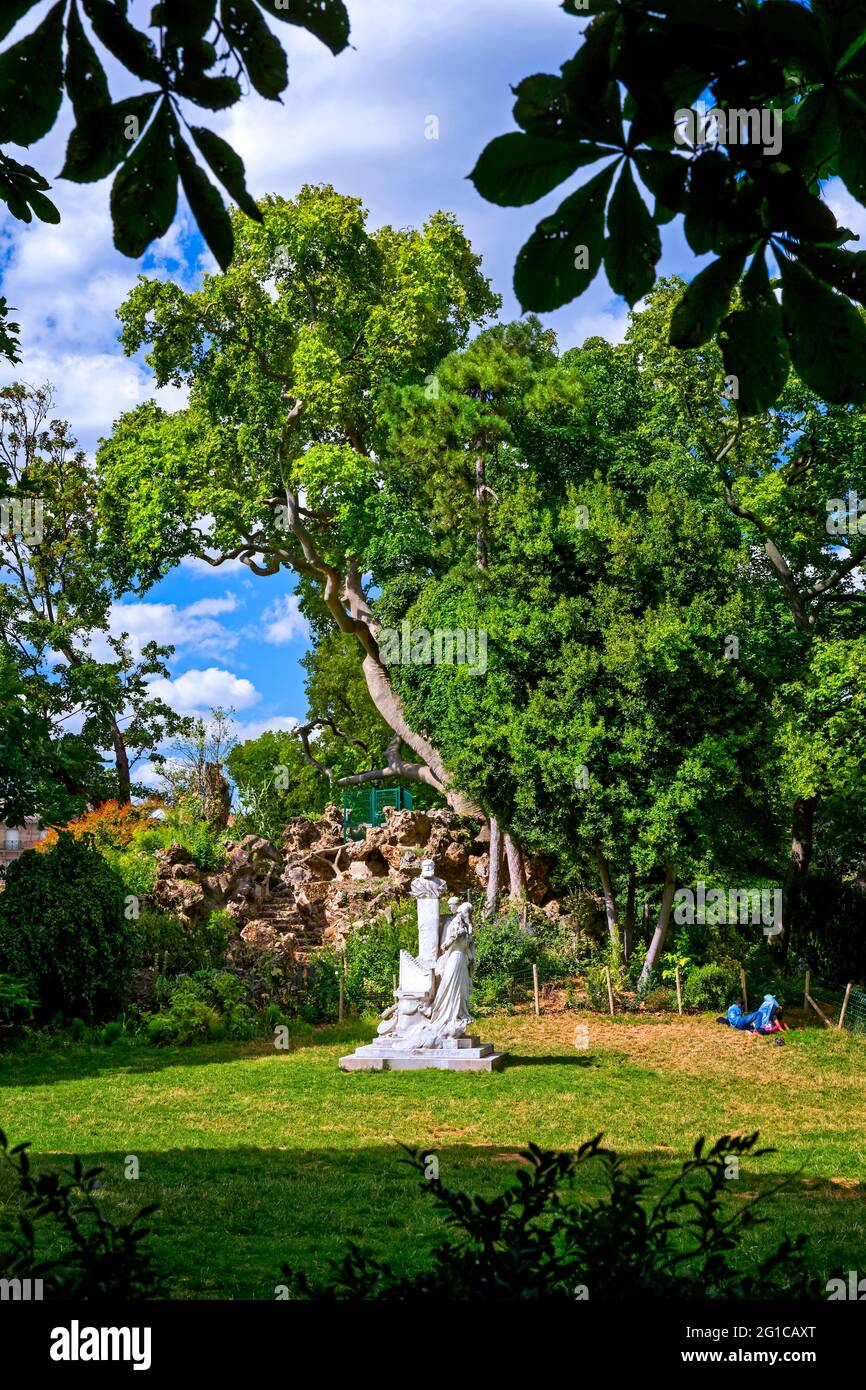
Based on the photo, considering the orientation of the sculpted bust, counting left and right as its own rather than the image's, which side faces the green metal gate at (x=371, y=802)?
back

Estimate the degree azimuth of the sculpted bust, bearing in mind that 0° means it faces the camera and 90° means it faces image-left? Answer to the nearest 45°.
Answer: approximately 0°

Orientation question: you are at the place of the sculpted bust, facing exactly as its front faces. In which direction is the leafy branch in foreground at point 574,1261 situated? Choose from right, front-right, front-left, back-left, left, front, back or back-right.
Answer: front

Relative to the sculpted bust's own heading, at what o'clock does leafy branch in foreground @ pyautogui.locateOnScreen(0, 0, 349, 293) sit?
The leafy branch in foreground is roughly at 12 o'clock from the sculpted bust.

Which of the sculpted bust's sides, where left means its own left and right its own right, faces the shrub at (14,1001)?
right

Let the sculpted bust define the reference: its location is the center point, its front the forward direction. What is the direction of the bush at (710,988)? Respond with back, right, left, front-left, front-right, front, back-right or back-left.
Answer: back-left

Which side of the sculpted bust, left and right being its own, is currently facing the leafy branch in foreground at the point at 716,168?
front

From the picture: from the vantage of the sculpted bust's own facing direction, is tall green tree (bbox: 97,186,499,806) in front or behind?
behind

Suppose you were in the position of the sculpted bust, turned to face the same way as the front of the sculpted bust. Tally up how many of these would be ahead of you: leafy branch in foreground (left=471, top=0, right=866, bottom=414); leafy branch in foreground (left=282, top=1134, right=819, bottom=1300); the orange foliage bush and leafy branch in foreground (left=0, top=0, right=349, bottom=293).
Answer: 3

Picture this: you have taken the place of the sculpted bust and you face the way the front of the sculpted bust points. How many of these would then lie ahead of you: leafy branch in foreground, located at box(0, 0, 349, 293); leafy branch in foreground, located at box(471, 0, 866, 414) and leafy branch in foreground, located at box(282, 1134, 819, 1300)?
3

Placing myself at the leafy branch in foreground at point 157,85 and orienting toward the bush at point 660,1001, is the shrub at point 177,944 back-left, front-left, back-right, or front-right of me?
front-left
